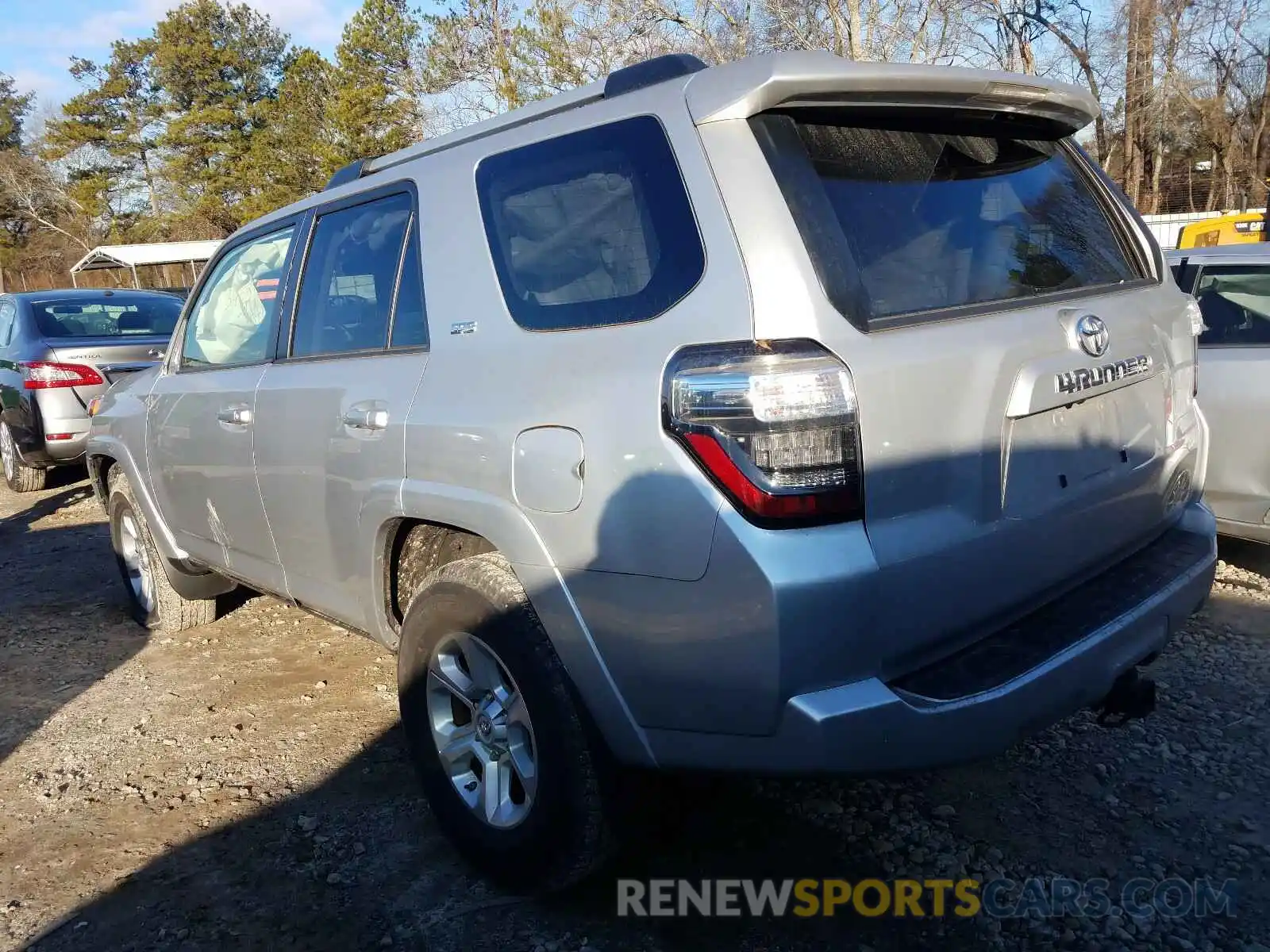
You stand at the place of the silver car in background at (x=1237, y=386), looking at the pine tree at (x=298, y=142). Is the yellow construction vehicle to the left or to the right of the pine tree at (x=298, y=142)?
right

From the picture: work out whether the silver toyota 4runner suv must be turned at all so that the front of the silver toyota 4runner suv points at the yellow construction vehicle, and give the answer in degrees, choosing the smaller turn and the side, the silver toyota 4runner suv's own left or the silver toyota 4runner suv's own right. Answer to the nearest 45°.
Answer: approximately 90° to the silver toyota 4runner suv's own right

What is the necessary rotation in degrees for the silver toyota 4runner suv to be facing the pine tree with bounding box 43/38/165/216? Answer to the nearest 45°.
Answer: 0° — it already faces it

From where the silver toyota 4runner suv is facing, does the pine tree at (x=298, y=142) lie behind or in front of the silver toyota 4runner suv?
in front

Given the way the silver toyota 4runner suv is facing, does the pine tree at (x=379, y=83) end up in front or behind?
in front

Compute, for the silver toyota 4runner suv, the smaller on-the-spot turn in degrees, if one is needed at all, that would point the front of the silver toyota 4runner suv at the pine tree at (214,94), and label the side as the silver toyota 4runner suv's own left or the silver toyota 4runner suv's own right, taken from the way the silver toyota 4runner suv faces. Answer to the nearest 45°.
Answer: approximately 45° to the silver toyota 4runner suv's own right

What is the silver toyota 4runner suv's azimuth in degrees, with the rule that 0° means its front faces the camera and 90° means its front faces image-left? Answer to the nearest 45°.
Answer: approximately 135°

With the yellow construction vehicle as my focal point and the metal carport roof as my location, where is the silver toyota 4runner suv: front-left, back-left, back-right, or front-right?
front-right

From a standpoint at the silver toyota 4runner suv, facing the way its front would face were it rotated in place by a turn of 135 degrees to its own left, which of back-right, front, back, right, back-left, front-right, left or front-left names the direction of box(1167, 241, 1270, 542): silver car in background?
back-left
